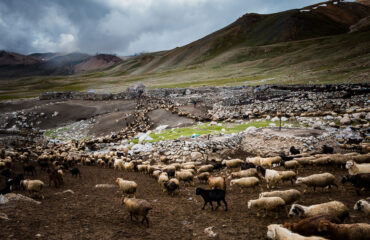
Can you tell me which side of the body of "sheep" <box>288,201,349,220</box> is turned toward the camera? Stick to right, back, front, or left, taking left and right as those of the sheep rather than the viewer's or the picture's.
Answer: left

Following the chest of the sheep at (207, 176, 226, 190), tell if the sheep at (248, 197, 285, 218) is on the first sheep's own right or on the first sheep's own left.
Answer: on the first sheep's own left

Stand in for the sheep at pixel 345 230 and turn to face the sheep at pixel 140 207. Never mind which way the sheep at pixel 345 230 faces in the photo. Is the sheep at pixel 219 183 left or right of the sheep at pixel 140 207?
right

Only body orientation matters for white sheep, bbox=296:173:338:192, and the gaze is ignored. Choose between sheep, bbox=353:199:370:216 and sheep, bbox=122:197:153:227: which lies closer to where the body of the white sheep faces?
the sheep, bbox=122:197:153:227

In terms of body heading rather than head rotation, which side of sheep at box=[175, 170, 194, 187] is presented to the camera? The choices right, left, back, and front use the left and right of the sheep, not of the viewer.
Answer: left

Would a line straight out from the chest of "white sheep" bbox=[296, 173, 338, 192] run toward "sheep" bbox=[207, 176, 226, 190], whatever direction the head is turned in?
yes

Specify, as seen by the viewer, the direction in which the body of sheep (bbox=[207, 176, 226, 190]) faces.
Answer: to the viewer's left

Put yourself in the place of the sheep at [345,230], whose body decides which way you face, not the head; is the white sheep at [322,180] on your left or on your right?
on your right

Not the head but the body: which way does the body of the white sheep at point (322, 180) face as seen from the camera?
to the viewer's left

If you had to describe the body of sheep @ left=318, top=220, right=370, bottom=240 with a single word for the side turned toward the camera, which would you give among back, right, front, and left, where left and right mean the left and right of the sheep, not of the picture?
left

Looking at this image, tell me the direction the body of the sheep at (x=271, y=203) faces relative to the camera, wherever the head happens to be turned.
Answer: to the viewer's left

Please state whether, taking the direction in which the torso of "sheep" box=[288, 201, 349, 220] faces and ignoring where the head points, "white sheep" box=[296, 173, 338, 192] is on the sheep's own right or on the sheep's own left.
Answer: on the sheep's own right

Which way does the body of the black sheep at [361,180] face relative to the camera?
to the viewer's left

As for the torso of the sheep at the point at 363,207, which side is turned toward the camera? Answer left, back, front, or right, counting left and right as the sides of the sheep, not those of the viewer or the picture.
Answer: left
